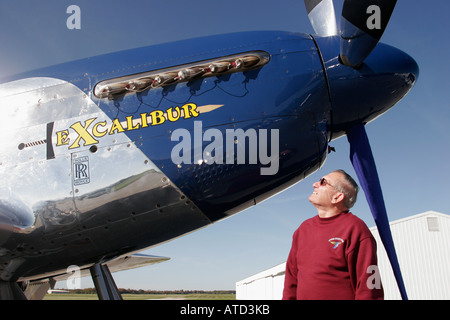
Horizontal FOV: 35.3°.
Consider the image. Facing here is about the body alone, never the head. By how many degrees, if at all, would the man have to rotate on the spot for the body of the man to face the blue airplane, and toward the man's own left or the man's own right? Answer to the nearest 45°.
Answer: approximately 90° to the man's own right

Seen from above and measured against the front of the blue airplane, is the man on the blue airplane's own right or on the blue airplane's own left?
on the blue airplane's own right

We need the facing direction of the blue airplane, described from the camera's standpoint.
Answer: facing to the right of the viewer

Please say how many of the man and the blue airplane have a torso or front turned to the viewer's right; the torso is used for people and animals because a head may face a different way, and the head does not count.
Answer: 1

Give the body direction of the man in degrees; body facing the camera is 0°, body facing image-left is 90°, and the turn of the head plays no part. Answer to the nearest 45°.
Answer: approximately 45°

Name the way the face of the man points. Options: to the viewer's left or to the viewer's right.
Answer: to the viewer's left
